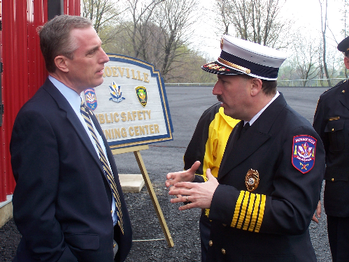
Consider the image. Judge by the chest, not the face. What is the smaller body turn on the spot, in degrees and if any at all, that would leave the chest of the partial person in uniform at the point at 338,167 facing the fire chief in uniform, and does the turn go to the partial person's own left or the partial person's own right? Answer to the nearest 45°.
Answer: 0° — they already face them

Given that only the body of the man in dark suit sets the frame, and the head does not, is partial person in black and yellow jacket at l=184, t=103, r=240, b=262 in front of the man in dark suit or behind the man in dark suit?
in front

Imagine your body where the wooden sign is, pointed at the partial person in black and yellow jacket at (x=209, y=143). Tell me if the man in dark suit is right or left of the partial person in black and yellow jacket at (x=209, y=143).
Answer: right

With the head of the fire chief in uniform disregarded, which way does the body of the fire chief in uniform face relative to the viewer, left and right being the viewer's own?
facing to the left of the viewer

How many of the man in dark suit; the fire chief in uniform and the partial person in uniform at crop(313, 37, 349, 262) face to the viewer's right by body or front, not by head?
1

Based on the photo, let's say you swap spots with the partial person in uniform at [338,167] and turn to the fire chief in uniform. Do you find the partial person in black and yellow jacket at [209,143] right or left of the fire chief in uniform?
right

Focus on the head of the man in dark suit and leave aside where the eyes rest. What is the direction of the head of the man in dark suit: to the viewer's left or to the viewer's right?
to the viewer's right

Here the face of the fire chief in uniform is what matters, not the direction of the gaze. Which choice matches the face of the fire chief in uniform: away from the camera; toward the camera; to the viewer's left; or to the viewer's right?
to the viewer's left

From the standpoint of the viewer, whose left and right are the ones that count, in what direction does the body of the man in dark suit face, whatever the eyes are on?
facing to the right of the viewer

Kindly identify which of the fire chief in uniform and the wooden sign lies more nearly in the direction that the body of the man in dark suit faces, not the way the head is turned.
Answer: the fire chief in uniform

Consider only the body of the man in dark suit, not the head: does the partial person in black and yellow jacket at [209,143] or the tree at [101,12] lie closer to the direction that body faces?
the partial person in black and yellow jacket
